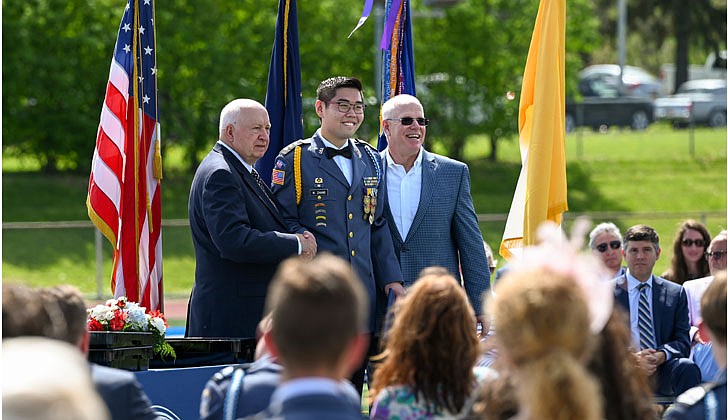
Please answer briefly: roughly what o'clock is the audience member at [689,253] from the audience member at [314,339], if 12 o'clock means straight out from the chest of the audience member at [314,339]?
the audience member at [689,253] is roughly at 1 o'clock from the audience member at [314,339].

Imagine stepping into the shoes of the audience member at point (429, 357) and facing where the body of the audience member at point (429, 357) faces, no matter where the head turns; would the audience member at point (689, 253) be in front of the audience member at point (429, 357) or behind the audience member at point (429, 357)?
in front

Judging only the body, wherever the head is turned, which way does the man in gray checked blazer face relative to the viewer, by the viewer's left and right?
facing the viewer and to the left of the viewer

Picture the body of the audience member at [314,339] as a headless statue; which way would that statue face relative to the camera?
away from the camera

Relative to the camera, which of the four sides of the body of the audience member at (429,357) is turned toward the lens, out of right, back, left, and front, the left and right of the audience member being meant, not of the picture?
back

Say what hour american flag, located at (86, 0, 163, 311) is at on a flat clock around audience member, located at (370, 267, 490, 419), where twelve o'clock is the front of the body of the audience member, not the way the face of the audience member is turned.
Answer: The american flag is roughly at 11 o'clock from the audience member.

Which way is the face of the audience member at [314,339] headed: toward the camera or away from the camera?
away from the camera

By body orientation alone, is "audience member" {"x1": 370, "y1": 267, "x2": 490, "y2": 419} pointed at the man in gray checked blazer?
yes

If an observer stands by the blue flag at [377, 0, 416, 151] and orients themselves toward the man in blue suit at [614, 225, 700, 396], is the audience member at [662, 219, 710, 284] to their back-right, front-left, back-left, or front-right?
front-left

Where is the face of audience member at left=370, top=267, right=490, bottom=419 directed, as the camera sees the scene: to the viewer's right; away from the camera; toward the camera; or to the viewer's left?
away from the camera

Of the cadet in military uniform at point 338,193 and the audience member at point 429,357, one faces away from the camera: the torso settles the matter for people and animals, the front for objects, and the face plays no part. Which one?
the audience member

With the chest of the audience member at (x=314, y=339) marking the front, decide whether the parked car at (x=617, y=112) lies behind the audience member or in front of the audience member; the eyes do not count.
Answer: in front
